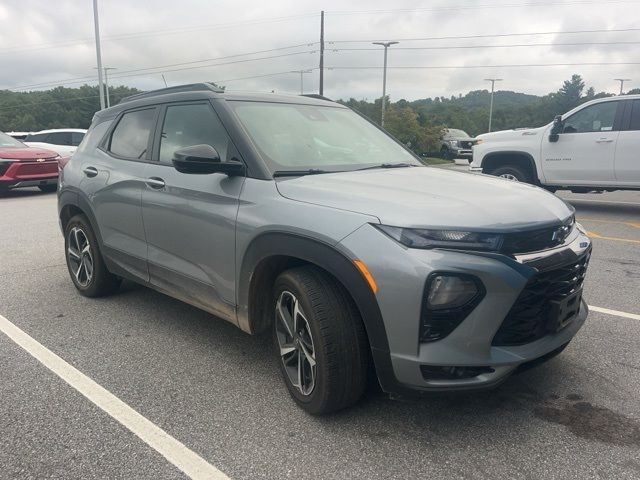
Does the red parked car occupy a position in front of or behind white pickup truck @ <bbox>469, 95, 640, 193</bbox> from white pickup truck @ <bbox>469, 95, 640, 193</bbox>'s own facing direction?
in front

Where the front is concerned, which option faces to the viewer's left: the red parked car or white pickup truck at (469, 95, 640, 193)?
the white pickup truck

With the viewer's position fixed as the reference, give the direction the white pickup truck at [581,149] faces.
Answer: facing to the left of the viewer

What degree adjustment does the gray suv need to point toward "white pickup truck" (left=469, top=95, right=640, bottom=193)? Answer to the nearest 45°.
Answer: approximately 90° to its left

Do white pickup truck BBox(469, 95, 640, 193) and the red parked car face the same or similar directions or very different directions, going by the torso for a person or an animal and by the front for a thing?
very different directions

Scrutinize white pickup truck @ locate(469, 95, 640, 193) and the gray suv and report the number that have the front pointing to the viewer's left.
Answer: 1

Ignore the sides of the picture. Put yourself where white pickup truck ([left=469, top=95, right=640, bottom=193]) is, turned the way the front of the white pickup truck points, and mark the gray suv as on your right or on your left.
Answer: on your left

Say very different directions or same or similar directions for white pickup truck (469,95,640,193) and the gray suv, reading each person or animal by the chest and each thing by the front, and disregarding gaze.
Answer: very different directions

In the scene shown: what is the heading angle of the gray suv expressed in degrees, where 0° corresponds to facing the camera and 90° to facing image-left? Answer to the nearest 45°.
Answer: approximately 315°
